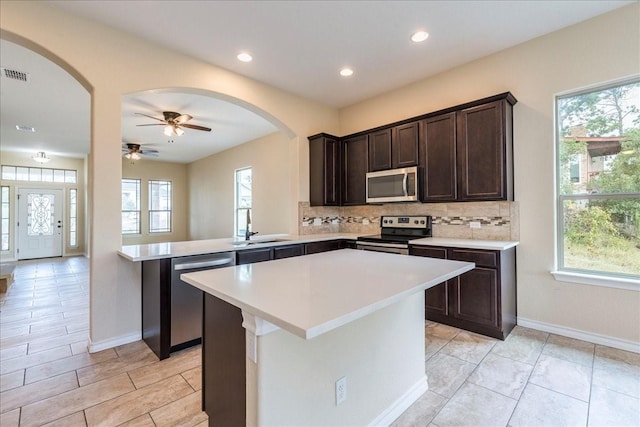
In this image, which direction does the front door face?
toward the camera

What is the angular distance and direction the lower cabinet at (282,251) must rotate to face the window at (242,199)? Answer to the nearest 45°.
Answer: approximately 135° to its left

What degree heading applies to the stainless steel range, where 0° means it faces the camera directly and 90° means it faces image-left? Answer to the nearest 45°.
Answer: approximately 45°

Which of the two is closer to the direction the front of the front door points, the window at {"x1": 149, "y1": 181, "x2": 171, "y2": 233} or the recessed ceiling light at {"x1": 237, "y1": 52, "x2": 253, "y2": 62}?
the recessed ceiling light

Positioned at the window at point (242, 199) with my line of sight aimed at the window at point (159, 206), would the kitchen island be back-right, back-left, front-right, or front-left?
back-left

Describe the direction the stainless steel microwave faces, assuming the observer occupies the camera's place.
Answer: facing the viewer and to the left of the viewer

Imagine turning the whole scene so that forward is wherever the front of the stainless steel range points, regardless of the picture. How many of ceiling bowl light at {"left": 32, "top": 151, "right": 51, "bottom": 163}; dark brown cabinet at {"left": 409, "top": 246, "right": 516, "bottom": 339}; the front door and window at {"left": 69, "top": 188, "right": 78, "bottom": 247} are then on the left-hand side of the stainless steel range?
1

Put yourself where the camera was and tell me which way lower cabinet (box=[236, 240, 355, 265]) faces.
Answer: facing the viewer and to the right of the viewer

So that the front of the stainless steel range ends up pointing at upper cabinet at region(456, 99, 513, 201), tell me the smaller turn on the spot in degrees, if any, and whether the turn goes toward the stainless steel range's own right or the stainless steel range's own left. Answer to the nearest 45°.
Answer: approximately 90° to the stainless steel range's own left

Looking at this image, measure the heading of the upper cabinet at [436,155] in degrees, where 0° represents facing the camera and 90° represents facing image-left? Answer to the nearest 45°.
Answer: approximately 45°
